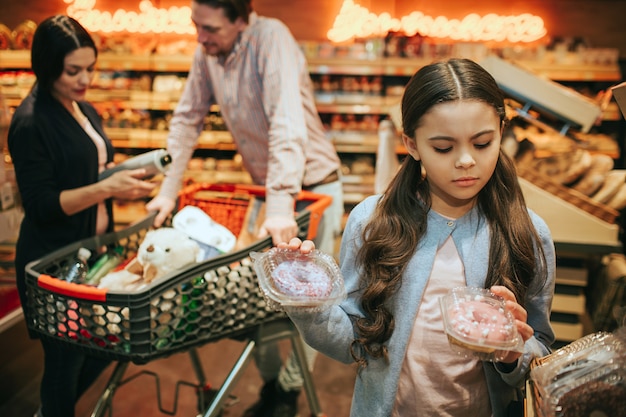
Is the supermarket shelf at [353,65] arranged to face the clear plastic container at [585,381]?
yes

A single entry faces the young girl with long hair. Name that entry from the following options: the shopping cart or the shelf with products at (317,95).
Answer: the shelf with products

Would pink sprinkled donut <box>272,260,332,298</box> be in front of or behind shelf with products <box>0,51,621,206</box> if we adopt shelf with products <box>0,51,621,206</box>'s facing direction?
in front

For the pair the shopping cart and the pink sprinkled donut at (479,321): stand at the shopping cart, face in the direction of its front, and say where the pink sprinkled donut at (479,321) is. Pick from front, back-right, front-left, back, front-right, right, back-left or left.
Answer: left

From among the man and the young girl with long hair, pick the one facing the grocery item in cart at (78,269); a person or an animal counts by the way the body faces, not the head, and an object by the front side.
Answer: the man

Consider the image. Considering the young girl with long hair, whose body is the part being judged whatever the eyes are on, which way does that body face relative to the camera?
toward the camera

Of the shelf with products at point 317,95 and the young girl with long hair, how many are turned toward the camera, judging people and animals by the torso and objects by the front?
2

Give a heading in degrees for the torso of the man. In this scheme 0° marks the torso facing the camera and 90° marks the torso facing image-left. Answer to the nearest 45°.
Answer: approximately 45°

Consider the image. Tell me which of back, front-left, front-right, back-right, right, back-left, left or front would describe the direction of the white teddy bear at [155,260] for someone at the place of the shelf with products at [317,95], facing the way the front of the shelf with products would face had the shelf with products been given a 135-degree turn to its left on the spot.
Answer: back-right

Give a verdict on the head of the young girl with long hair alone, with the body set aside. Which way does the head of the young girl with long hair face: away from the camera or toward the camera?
toward the camera

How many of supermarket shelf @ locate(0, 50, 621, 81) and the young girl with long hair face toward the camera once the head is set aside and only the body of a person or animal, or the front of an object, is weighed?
2

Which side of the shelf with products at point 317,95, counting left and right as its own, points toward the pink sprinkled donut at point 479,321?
front

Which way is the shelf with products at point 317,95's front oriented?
toward the camera

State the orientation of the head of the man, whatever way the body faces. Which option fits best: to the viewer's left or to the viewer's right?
to the viewer's left

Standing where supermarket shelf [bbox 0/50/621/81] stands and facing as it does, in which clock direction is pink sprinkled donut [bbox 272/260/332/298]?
The pink sprinkled donut is roughly at 12 o'clock from the supermarket shelf.

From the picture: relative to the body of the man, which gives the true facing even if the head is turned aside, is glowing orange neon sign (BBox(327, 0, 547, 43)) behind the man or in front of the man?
behind
